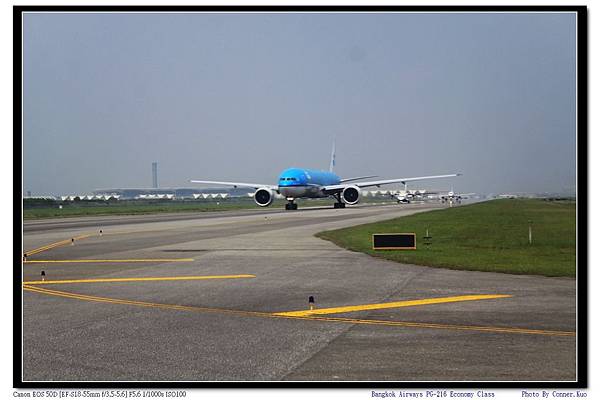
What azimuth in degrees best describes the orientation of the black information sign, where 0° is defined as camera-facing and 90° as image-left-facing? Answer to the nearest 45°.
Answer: approximately 0°
